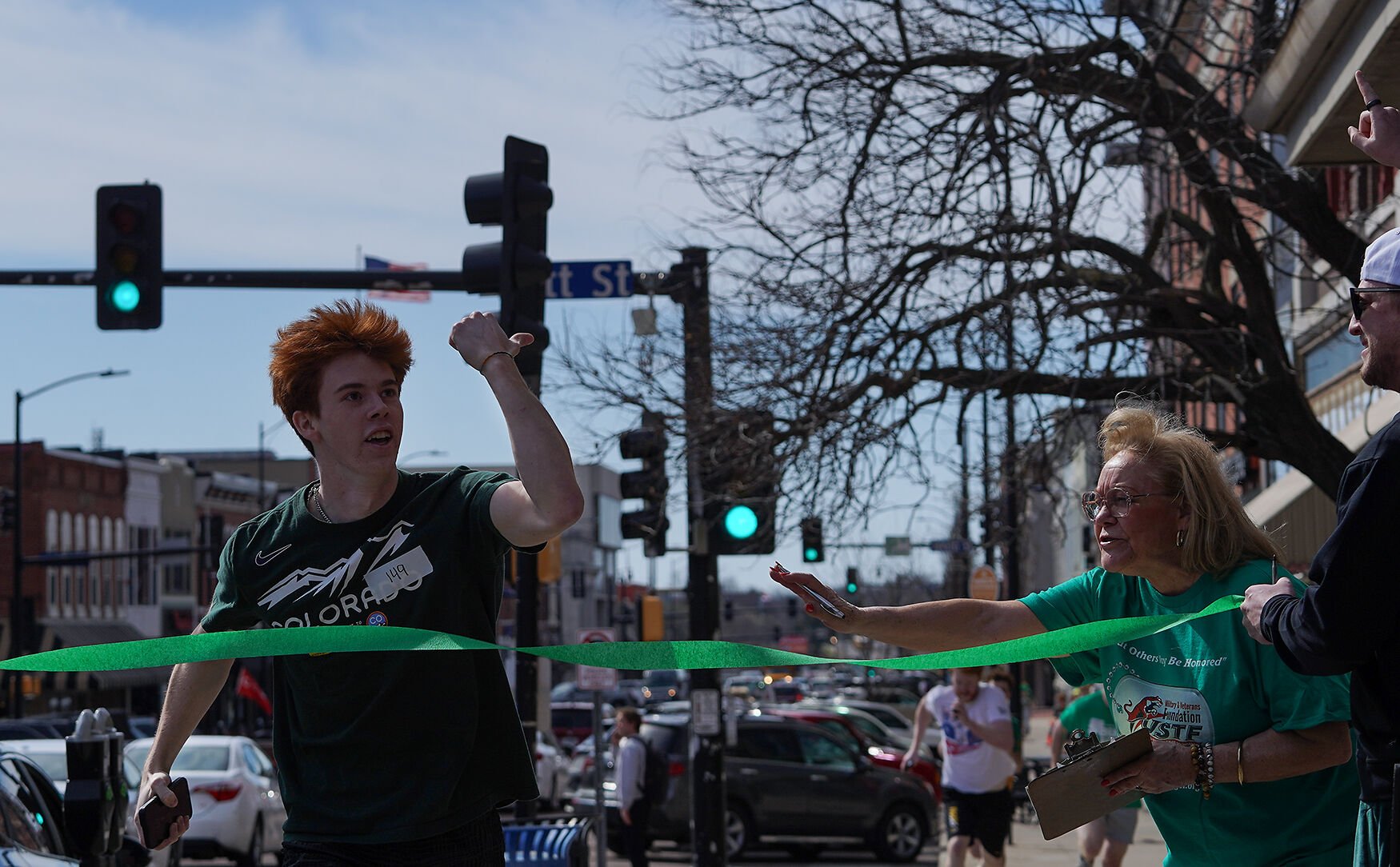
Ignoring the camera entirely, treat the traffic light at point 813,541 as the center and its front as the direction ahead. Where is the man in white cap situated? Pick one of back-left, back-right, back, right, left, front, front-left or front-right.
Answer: front

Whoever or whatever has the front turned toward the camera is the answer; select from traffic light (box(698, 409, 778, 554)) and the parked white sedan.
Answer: the traffic light

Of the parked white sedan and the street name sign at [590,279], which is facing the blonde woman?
the street name sign

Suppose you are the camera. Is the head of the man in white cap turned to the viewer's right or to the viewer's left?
to the viewer's left

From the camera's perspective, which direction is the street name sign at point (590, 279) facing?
toward the camera

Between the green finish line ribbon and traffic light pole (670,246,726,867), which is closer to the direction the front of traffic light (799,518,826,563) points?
the green finish line ribbon

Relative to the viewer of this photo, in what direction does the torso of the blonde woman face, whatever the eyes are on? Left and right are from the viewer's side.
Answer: facing the viewer and to the left of the viewer

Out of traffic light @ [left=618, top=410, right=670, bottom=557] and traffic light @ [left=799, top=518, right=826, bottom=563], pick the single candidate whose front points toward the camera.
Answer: traffic light @ [left=799, top=518, right=826, bottom=563]

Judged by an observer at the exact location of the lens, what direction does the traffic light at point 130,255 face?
facing the viewer

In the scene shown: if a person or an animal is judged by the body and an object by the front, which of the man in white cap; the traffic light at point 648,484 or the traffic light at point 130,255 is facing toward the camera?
the traffic light at point 130,255

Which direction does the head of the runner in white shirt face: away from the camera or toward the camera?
toward the camera

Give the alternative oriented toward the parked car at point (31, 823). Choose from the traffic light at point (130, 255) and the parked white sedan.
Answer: the traffic light

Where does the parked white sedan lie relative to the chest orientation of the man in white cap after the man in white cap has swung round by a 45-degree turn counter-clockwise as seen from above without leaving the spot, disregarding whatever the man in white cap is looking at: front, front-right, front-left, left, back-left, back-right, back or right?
right

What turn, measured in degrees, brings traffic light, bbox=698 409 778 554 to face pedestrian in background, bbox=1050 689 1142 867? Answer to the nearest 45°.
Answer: approximately 45° to its left

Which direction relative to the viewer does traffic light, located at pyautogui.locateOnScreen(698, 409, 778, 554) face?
toward the camera
